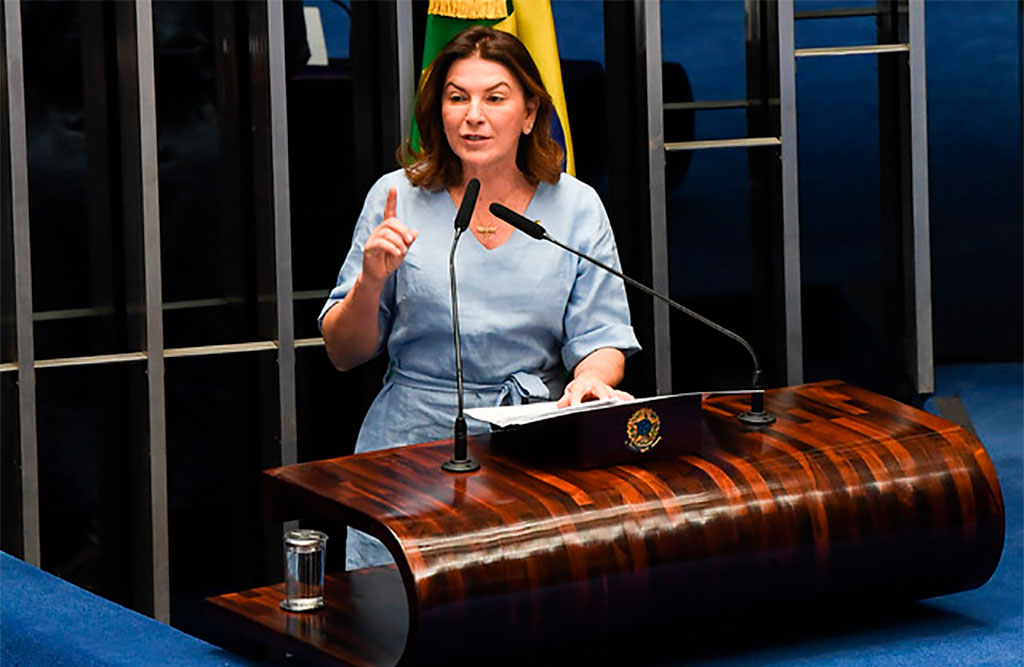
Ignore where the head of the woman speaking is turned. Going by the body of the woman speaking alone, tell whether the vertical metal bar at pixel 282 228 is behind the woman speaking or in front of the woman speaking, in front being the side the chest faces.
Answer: behind

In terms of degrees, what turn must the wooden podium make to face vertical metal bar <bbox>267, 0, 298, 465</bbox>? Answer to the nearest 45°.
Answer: approximately 180°

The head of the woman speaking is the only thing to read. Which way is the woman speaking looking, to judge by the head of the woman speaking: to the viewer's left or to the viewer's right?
to the viewer's left

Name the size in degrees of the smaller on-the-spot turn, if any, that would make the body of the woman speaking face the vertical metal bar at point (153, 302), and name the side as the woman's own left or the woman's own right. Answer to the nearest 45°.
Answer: approximately 135° to the woman's own right

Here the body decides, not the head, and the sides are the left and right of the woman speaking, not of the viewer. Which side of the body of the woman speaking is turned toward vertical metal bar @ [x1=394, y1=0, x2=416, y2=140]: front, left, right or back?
back

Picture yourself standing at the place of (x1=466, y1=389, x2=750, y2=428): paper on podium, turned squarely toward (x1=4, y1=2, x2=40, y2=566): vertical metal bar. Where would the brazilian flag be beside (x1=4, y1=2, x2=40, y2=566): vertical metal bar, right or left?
right

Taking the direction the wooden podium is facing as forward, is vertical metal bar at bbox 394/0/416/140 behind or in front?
behind

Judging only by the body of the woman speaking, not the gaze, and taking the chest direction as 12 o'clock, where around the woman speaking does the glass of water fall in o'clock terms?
The glass of water is roughly at 1 o'clock from the woman speaking.

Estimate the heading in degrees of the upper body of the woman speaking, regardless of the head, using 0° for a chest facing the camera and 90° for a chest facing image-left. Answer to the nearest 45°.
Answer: approximately 0°
